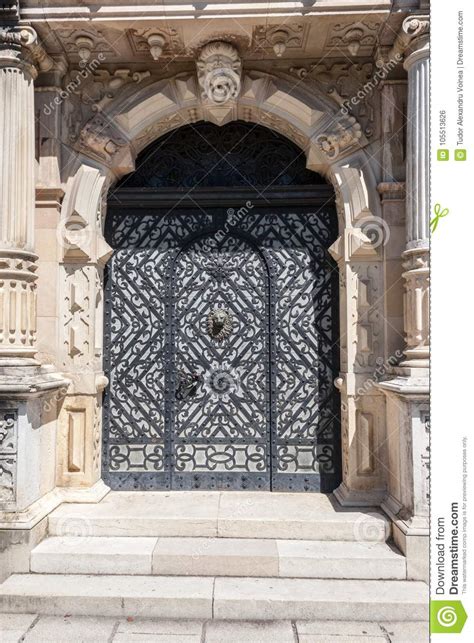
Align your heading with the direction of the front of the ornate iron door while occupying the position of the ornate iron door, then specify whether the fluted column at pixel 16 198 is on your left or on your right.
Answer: on your right

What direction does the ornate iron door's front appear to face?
toward the camera

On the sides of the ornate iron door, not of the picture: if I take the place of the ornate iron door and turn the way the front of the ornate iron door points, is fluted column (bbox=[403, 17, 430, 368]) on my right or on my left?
on my left

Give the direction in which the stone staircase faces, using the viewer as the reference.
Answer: facing the viewer

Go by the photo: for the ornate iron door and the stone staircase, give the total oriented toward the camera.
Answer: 2
